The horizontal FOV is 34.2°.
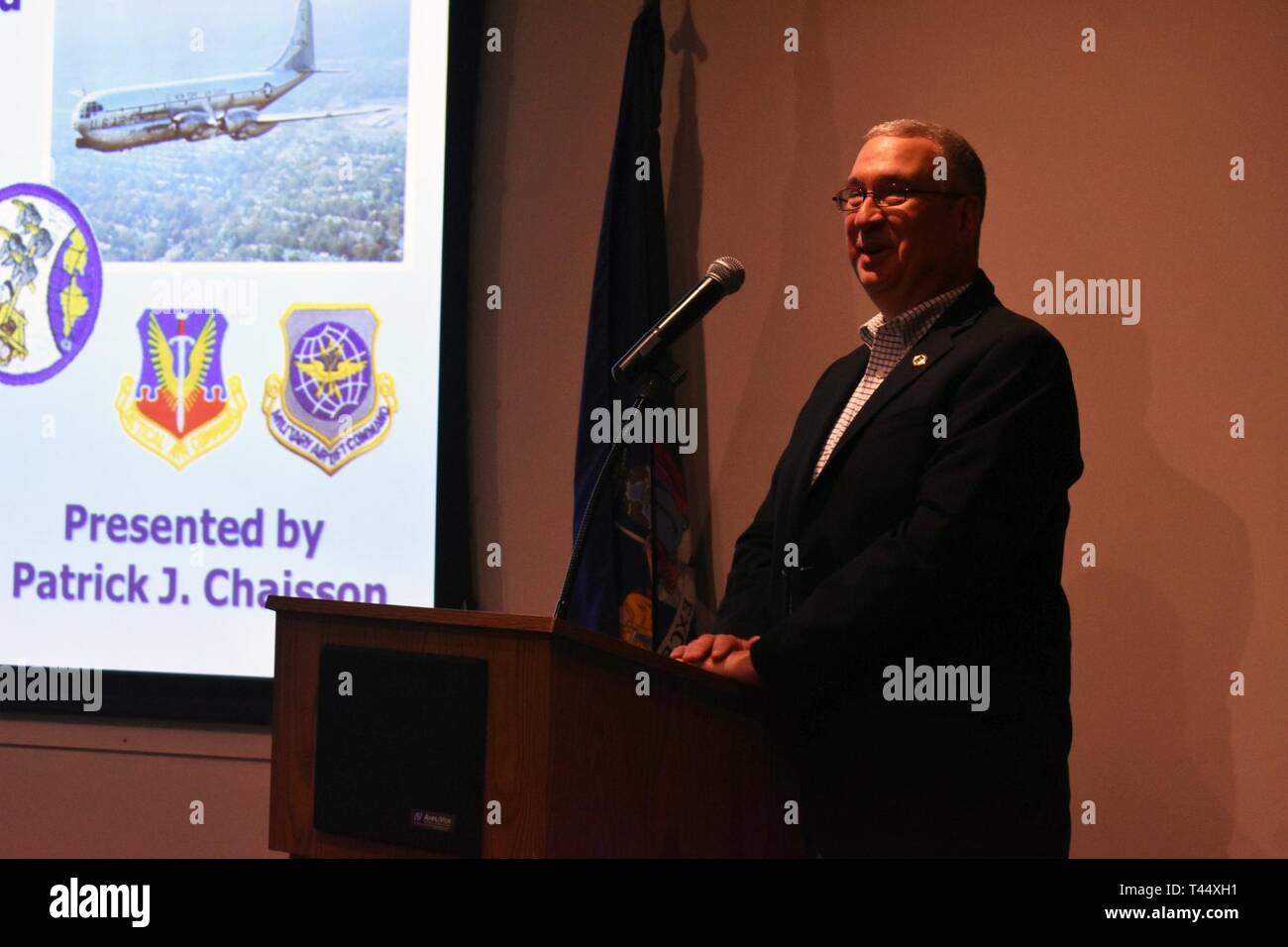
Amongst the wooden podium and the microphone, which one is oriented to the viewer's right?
the microphone

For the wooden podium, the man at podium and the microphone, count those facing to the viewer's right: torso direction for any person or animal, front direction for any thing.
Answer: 1

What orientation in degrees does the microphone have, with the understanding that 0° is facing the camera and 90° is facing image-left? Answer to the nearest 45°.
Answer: approximately 270°

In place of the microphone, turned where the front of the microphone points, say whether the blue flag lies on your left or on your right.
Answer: on your left

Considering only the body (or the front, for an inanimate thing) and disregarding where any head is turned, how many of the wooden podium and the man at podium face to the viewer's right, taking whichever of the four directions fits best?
0

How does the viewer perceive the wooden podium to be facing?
facing the viewer and to the left of the viewer

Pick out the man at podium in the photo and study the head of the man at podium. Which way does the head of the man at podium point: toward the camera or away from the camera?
toward the camera
